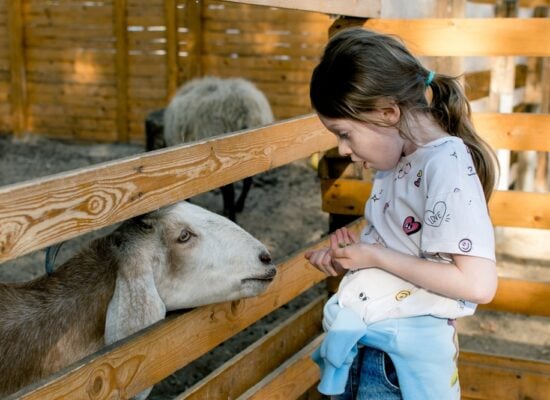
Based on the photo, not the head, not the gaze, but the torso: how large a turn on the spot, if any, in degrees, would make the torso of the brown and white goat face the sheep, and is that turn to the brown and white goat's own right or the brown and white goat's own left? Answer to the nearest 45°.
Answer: approximately 90° to the brown and white goat's own left

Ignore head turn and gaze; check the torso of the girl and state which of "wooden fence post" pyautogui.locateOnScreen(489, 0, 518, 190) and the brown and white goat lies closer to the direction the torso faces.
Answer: the brown and white goat

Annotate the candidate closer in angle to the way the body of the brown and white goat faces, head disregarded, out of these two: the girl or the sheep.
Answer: the girl

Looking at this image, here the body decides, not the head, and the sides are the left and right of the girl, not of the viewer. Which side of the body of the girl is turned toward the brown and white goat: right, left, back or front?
front

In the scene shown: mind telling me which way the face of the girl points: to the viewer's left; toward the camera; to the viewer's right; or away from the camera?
to the viewer's left

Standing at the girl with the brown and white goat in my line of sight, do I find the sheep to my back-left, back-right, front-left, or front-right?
front-right

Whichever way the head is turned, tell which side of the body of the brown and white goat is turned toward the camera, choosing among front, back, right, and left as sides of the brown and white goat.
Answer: right

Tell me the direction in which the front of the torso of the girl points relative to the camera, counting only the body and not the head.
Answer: to the viewer's left

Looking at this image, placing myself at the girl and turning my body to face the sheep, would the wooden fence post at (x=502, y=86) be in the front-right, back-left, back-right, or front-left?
front-right

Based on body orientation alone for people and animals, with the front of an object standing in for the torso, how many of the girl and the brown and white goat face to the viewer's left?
1

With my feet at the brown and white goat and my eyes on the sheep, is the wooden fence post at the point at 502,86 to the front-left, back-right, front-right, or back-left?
front-right

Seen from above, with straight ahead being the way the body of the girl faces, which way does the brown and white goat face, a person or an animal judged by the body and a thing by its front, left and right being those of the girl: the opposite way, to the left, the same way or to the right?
the opposite way
